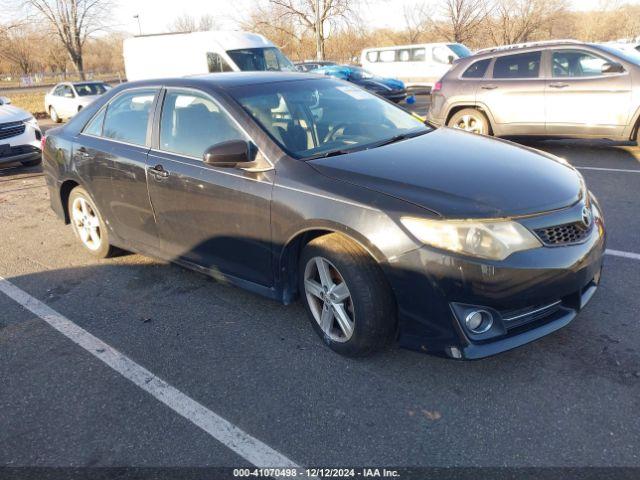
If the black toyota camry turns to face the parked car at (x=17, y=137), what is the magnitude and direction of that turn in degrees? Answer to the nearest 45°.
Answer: approximately 180°

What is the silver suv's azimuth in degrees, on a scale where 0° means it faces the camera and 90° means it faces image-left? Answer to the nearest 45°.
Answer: approximately 270°

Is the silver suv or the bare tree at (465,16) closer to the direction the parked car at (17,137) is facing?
the silver suv

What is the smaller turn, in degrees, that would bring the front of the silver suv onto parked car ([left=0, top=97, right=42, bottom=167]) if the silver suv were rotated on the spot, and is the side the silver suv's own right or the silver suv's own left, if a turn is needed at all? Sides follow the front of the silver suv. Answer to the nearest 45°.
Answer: approximately 180°

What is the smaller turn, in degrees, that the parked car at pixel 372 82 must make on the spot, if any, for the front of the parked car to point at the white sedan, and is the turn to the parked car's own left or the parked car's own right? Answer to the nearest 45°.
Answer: approximately 135° to the parked car's own right

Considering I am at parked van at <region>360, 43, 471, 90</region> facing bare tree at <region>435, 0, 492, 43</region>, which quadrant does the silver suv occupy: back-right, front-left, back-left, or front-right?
back-right

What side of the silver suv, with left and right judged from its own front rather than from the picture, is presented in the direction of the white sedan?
back

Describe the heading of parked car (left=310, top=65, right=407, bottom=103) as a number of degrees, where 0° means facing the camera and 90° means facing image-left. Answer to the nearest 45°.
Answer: approximately 315°
